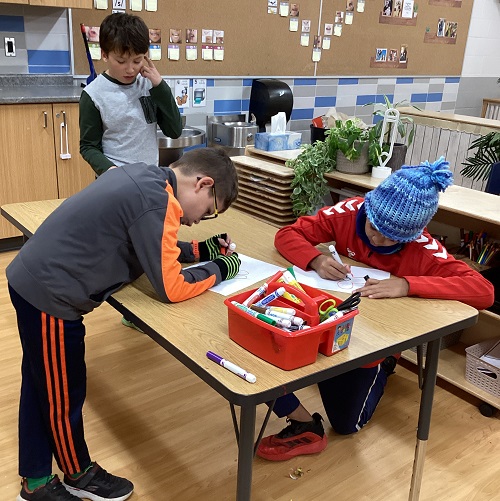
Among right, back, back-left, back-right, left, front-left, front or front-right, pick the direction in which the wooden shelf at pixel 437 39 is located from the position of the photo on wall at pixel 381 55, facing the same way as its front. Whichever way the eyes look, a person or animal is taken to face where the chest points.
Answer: back-left

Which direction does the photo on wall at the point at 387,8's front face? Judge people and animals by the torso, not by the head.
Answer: toward the camera

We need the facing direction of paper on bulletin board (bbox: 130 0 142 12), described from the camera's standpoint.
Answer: facing the viewer

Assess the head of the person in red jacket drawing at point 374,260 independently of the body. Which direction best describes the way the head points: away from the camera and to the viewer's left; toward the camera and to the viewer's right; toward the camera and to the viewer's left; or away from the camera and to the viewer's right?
toward the camera and to the viewer's left

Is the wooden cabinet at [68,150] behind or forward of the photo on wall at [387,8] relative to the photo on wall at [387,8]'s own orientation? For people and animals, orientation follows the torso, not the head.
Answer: forward

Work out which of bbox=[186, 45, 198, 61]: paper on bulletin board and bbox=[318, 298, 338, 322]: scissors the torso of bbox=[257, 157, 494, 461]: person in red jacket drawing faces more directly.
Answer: the scissors

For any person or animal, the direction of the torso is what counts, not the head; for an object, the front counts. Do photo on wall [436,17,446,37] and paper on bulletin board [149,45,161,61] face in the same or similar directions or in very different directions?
same or similar directions

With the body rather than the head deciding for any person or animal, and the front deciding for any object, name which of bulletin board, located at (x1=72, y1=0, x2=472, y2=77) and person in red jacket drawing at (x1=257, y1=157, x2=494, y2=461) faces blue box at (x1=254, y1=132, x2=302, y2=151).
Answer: the bulletin board

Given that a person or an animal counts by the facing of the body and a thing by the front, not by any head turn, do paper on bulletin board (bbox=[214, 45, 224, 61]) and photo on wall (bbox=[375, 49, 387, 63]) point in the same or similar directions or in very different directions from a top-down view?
same or similar directions

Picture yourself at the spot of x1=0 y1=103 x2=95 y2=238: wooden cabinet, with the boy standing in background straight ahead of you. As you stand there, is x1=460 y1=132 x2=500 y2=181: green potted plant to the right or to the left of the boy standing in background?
left

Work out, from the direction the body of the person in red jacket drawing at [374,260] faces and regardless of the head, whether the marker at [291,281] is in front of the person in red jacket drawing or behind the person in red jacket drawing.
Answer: in front

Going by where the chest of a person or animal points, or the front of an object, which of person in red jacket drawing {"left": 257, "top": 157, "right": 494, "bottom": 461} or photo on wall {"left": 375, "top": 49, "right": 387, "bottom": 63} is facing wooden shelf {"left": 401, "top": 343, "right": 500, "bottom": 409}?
the photo on wall

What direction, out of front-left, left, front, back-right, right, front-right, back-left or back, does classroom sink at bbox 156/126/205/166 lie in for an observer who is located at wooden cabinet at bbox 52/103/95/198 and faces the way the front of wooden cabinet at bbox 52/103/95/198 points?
left

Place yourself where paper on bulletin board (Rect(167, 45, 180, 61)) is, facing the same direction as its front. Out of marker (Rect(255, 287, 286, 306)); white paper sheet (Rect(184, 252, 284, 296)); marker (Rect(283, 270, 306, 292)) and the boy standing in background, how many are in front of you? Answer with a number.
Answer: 4

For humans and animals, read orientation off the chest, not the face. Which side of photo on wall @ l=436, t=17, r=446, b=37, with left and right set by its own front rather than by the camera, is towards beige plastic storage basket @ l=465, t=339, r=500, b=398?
front

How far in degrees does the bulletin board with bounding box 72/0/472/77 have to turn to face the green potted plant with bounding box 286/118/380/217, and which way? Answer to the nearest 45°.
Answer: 0° — it already faces it

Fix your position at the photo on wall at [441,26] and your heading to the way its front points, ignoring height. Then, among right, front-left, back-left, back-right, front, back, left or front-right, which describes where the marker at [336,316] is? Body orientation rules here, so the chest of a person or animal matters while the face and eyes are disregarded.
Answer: front

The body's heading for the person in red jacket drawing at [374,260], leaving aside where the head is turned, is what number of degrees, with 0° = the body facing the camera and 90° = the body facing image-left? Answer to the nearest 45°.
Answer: approximately 45°
